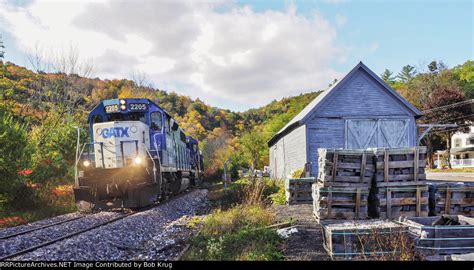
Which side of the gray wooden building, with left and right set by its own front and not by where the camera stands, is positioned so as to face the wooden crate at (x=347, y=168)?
front

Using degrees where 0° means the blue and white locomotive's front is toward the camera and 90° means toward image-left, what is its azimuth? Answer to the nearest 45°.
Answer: approximately 45°

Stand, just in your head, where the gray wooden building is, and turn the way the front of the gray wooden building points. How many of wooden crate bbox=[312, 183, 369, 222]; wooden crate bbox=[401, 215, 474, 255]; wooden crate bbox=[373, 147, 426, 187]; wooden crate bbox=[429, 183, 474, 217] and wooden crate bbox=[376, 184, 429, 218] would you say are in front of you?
5

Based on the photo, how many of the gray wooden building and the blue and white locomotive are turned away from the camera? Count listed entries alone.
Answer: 0

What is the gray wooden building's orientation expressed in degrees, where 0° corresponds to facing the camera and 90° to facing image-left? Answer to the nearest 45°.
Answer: approximately 0°

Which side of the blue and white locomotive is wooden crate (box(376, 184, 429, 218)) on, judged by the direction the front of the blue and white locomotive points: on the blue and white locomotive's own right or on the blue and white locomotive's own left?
on the blue and white locomotive's own left

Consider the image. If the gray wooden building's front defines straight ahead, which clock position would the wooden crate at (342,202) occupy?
The wooden crate is roughly at 12 o'clock from the gray wooden building.

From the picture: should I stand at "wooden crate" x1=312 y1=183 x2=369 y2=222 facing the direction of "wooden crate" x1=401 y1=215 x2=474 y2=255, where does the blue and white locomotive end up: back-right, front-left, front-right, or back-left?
back-right

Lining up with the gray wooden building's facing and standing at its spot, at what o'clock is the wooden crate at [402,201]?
The wooden crate is roughly at 12 o'clock from the gray wooden building.

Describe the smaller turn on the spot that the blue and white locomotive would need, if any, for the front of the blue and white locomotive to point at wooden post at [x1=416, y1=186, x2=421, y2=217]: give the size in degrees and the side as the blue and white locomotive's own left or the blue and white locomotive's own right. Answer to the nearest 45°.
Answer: approximately 90° to the blue and white locomotive's own left

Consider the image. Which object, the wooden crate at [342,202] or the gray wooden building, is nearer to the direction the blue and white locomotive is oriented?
the wooden crate

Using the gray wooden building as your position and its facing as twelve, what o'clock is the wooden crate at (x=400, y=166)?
The wooden crate is roughly at 12 o'clock from the gray wooden building.

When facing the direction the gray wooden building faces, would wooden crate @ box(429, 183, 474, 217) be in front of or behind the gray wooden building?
in front

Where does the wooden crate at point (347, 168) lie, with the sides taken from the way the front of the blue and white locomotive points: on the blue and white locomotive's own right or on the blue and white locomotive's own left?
on the blue and white locomotive's own left

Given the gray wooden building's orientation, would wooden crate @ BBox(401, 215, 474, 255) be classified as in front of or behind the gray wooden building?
in front
